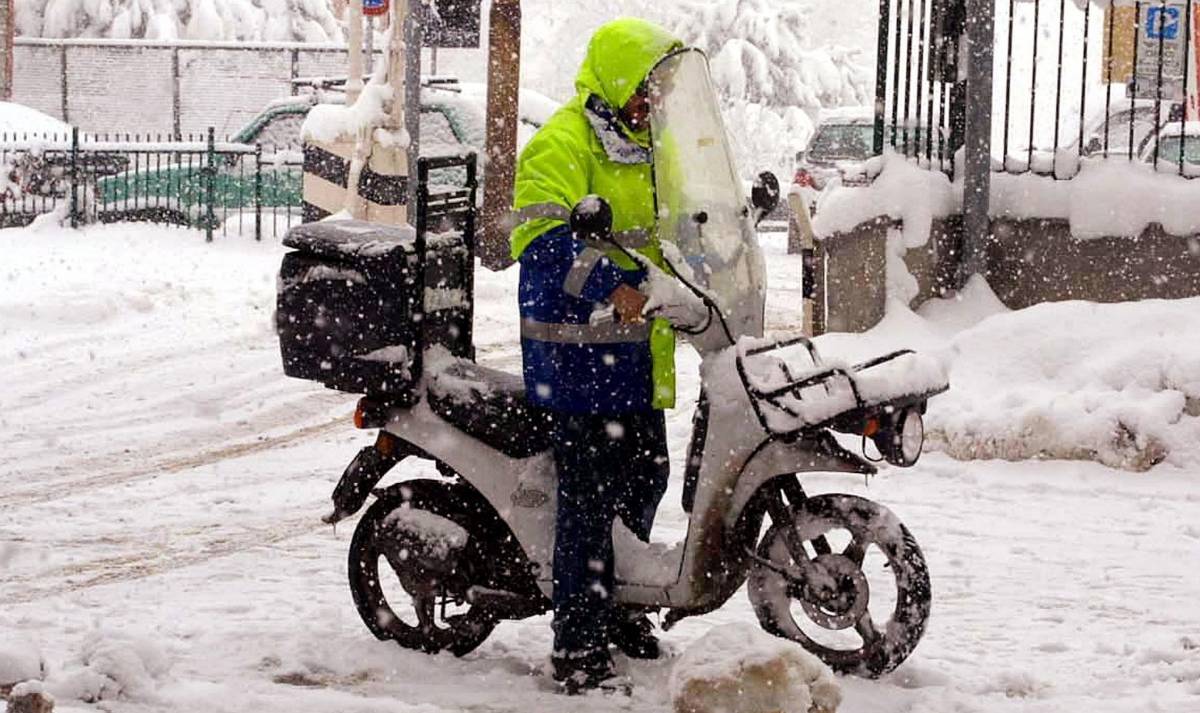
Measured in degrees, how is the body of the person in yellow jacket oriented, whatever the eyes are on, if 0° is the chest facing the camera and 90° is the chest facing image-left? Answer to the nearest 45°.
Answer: approximately 270°

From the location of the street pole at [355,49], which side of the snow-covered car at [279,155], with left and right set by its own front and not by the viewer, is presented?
left

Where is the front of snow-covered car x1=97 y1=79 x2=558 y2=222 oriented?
to the viewer's left

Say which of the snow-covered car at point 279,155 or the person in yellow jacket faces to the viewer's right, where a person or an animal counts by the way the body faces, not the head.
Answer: the person in yellow jacket

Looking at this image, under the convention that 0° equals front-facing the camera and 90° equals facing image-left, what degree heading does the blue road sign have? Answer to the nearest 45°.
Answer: approximately 0°

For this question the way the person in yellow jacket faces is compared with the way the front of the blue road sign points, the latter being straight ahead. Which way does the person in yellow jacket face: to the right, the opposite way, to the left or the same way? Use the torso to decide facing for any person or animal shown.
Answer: to the left

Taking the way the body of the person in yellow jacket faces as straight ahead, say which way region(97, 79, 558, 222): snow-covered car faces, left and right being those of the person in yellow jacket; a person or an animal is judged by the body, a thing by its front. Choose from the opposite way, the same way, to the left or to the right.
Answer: the opposite way

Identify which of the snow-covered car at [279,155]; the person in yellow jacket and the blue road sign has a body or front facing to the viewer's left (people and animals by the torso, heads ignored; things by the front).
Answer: the snow-covered car

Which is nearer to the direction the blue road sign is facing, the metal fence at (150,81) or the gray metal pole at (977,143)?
the gray metal pole
